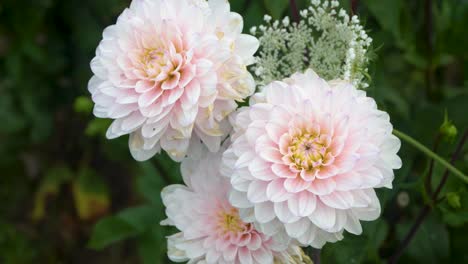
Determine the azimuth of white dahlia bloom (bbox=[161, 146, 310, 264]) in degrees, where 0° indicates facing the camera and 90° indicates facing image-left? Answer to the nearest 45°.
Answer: approximately 0°

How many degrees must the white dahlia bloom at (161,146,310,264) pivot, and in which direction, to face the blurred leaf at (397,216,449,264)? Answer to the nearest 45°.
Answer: approximately 135° to its left

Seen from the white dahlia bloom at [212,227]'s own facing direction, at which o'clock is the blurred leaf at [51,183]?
The blurred leaf is roughly at 5 o'clock from the white dahlia bloom.

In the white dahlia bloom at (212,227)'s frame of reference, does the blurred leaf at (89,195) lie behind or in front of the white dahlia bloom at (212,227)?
behind
